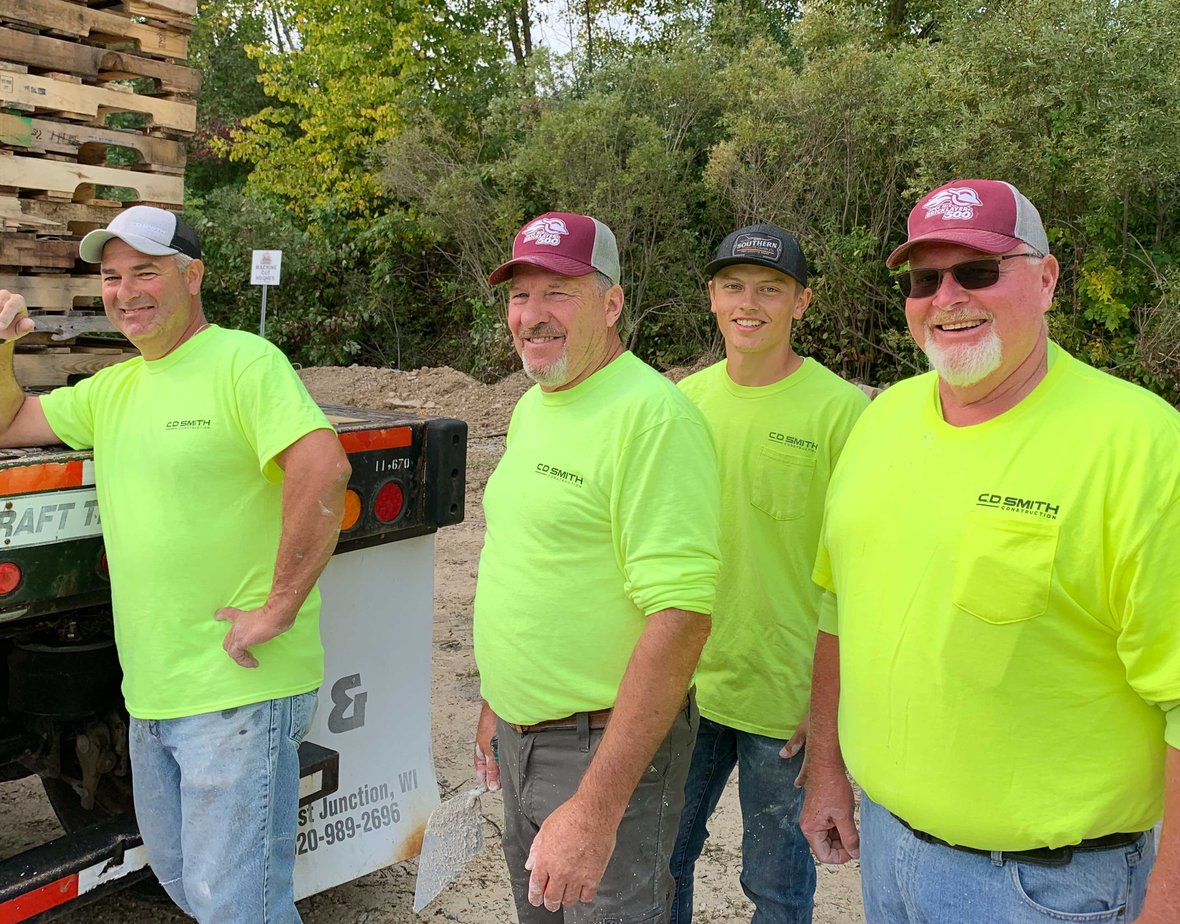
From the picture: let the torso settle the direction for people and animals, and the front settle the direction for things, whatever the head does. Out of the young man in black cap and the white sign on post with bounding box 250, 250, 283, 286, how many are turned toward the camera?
2

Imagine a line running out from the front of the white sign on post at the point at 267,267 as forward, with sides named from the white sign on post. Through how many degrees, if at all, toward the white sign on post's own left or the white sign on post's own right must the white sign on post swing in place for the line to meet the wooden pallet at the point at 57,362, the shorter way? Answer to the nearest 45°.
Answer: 0° — it already faces it

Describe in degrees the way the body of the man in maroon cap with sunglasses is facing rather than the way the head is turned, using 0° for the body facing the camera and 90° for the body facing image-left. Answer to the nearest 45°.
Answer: approximately 45°

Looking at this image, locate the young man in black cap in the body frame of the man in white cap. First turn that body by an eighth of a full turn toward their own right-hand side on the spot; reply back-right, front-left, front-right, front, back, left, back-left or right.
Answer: back

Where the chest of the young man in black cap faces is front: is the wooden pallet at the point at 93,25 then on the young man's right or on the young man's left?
on the young man's right

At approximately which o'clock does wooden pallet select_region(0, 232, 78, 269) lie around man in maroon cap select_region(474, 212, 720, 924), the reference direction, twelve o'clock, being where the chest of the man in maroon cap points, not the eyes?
The wooden pallet is roughly at 3 o'clock from the man in maroon cap.

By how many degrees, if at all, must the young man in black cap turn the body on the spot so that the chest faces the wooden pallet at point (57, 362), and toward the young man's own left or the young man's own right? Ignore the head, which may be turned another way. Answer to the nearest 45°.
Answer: approximately 90° to the young man's own right

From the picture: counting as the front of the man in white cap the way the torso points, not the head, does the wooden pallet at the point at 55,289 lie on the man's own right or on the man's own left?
on the man's own right

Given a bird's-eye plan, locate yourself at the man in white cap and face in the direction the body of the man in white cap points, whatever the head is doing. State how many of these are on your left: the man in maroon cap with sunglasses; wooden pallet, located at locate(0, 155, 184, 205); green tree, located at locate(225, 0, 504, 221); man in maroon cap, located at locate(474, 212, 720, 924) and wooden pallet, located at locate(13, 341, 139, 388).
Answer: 2

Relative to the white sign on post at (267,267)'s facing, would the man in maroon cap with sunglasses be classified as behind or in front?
in front

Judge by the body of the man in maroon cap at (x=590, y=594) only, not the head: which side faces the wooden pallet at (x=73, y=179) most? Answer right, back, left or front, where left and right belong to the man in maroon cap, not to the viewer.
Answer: right

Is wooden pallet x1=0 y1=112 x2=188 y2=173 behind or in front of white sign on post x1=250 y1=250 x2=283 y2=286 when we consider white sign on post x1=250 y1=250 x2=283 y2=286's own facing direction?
in front
